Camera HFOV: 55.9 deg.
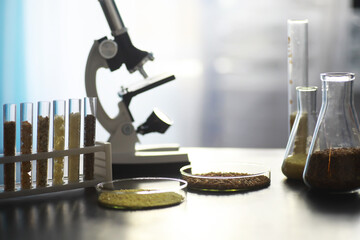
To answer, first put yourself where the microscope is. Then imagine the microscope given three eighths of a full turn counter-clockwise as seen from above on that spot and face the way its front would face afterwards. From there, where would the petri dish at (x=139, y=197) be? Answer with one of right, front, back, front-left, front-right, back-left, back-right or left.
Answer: back-left

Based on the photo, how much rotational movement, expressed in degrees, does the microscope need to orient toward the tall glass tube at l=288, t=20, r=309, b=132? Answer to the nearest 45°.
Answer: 0° — it already faces it

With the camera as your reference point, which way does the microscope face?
facing to the right of the viewer
